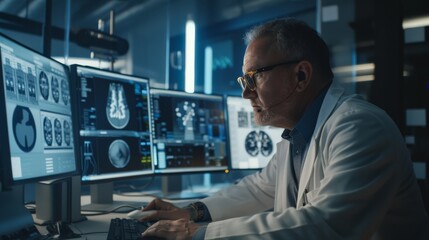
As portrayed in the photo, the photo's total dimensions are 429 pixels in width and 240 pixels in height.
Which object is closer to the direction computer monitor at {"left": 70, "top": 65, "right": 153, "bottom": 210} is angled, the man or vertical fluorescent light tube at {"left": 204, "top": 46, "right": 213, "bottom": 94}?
the man

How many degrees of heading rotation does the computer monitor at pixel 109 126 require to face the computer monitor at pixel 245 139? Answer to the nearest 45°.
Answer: approximately 90° to its left

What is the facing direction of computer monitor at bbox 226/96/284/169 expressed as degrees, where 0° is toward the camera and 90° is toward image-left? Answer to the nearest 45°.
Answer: approximately 0°

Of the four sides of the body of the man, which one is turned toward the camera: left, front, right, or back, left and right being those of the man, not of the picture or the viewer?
left

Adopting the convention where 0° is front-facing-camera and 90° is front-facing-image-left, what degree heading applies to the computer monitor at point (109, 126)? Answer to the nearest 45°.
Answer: approximately 315°

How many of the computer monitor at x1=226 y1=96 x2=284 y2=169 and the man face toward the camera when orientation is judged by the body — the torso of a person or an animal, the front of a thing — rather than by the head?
1

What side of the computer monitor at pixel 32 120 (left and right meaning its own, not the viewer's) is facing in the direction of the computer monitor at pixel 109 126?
left

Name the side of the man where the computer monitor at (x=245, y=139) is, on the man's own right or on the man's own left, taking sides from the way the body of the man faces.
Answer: on the man's own right

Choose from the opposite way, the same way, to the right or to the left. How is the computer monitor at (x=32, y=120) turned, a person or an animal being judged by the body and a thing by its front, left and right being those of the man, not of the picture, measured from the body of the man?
the opposite way

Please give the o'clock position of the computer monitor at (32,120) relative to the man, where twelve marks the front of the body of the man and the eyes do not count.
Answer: The computer monitor is roughly at 12 o'clock from the man.

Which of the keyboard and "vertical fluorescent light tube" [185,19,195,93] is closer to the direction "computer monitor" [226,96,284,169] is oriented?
the keyboard

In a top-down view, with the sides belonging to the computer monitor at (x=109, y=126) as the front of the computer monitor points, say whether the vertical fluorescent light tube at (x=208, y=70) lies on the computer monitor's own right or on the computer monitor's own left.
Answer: on the computer monitor's own left

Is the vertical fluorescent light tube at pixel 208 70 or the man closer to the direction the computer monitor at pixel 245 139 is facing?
the man

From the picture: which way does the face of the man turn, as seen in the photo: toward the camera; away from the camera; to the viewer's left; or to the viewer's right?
to the viewer's left
